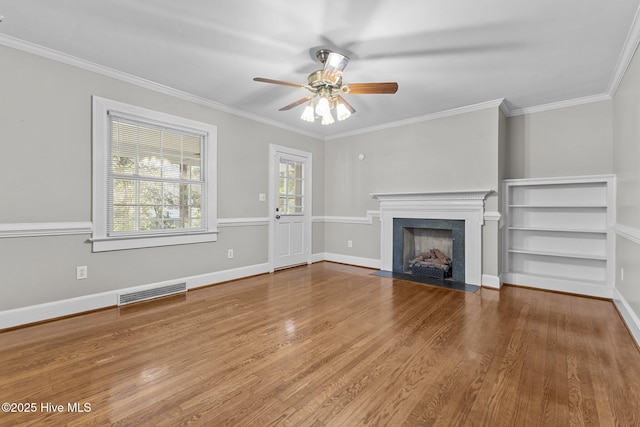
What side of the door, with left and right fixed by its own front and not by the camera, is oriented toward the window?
right

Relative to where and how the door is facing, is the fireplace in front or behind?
in front

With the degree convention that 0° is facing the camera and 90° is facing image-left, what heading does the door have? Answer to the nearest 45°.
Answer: approximately 315°

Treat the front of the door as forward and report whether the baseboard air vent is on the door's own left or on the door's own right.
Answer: on the door's own right

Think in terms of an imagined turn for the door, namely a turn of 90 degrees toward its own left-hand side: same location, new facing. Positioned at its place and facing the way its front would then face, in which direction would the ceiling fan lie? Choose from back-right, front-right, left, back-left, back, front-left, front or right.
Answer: back-right

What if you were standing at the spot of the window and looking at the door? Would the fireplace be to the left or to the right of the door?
right
